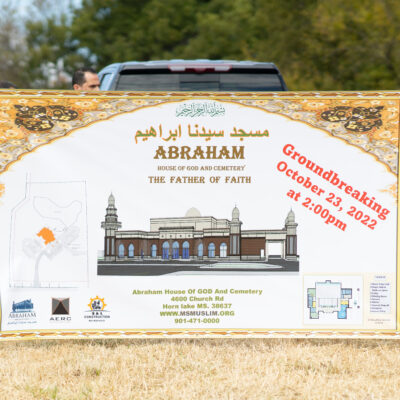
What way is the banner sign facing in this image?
toward the camera

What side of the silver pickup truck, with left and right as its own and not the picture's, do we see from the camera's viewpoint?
back

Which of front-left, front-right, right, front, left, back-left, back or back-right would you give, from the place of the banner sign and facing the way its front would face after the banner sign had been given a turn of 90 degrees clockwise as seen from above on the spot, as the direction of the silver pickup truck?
right

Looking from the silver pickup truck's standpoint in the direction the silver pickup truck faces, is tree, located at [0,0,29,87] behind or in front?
in front

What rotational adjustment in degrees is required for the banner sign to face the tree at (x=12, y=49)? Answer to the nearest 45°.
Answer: approximately 180°
